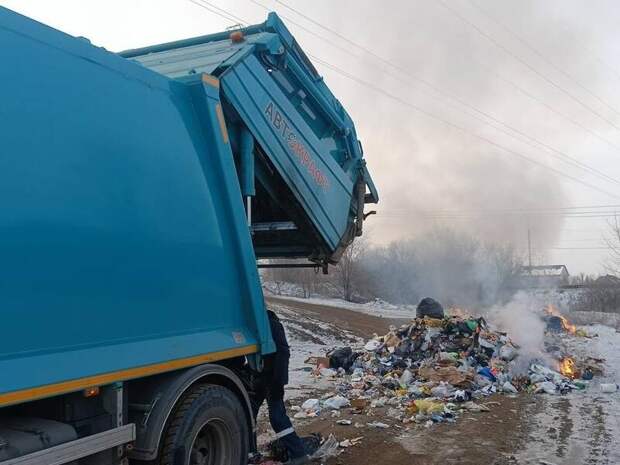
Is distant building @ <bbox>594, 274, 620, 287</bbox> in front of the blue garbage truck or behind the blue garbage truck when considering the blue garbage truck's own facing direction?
behind

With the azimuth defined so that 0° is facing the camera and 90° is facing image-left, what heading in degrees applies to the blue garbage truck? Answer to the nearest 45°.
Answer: approximately 45°

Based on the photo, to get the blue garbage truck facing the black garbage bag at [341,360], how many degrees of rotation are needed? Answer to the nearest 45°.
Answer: approximately 135° to its right

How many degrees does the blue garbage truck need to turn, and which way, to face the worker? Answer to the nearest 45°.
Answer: approximately 180°

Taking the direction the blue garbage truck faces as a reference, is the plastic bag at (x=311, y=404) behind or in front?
behind

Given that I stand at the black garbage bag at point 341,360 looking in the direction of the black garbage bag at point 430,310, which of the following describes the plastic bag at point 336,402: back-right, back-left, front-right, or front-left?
back-right
